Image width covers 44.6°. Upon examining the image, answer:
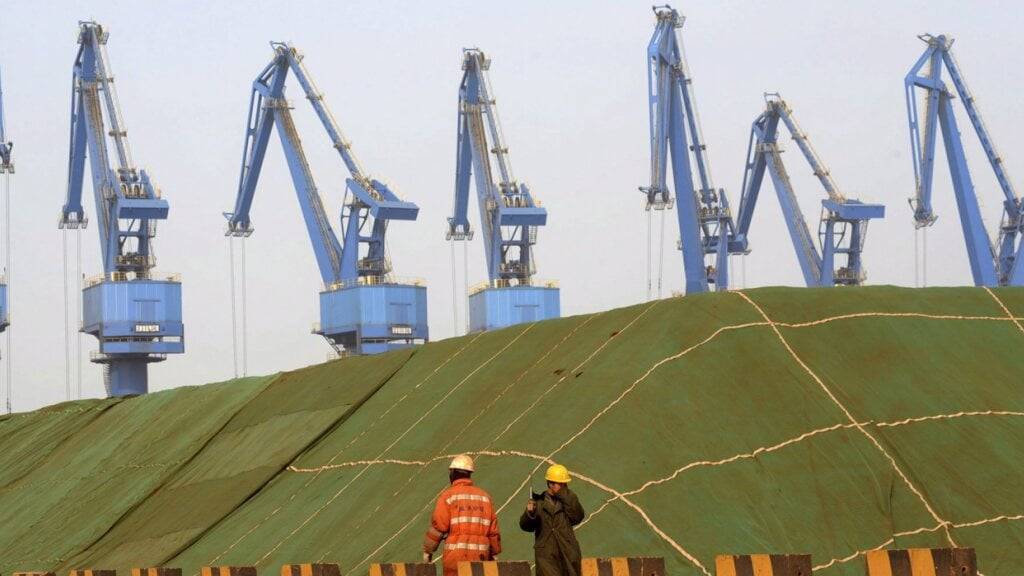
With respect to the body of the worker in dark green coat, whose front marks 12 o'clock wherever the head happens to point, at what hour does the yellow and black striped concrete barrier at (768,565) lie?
The yellow and black striped concrete barrier is roughly at 11 o'clock from the worker in dark green coat.

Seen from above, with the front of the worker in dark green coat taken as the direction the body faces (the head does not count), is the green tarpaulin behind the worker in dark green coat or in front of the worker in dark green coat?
behind

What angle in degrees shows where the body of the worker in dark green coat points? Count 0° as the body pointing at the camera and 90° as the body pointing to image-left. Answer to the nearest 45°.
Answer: approximately 0°

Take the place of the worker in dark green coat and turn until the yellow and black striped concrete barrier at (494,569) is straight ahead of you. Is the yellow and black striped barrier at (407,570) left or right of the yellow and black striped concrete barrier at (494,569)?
right

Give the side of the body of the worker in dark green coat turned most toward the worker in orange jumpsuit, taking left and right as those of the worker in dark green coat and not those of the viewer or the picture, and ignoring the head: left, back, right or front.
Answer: right

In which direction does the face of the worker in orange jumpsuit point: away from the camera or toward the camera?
away from the camera
